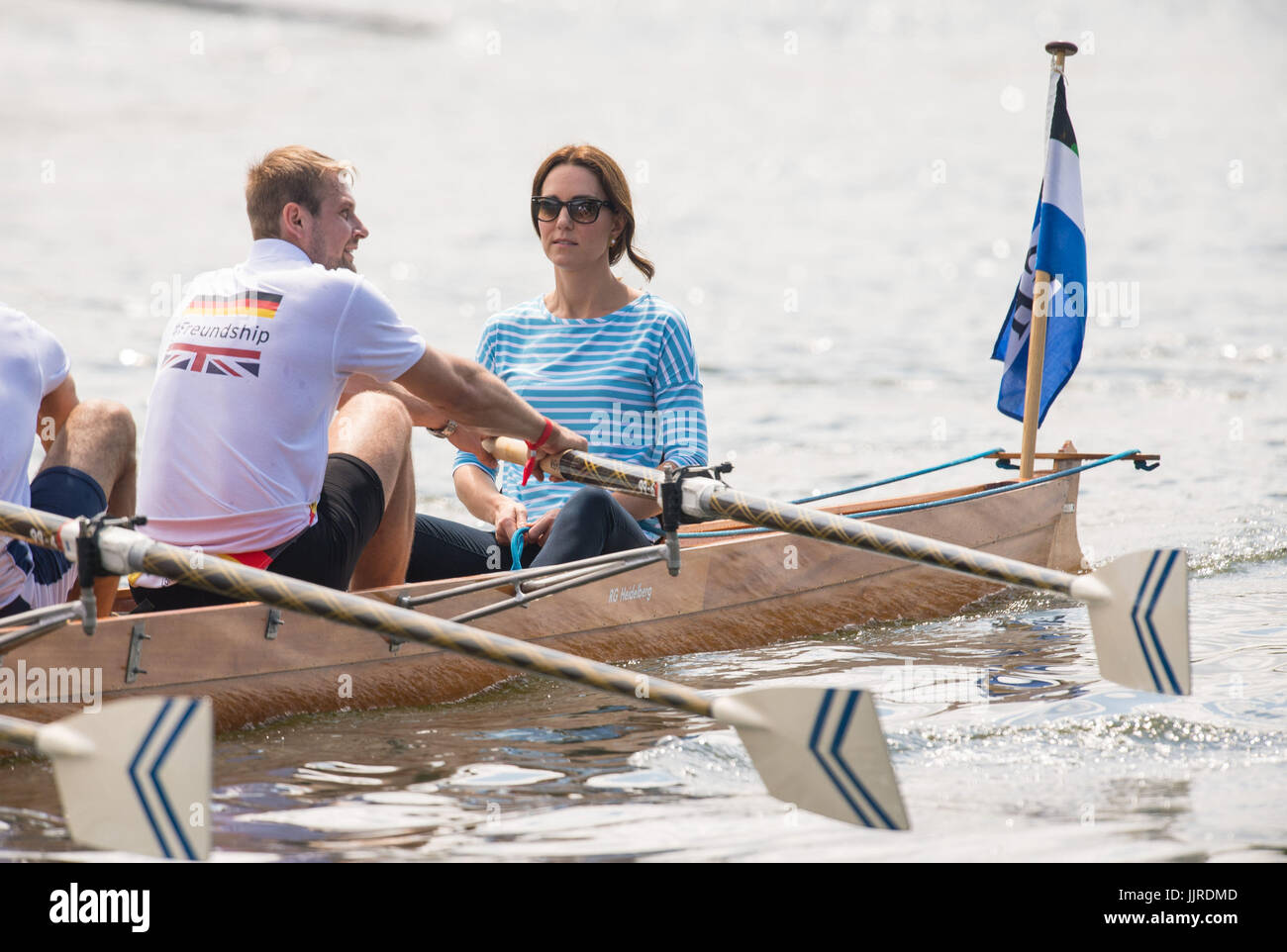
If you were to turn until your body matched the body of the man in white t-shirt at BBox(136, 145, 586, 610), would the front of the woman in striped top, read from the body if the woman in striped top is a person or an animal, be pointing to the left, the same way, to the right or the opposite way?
the opposite way

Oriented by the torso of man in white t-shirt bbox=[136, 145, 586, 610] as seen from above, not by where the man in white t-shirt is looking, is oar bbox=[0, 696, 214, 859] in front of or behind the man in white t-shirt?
behind

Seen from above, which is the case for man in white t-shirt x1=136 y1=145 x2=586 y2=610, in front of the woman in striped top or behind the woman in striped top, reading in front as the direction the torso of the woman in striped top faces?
in front

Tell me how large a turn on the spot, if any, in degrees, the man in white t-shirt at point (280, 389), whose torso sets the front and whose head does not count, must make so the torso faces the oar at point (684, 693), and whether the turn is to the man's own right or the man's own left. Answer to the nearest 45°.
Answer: approximately 90° to the man's own right

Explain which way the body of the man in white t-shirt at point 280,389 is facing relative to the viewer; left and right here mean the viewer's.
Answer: facing away from the viewer and to the right of the viewer

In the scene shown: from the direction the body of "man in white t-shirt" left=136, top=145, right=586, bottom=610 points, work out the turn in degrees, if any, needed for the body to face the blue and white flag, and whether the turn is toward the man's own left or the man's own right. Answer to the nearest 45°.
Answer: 0° — they already face it

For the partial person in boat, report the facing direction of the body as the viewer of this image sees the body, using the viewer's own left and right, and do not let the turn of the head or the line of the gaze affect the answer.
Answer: facing away from the viewer and to the right of the viewer

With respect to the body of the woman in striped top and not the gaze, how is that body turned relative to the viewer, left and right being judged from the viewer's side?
facing the viewer and to the left of the viewer

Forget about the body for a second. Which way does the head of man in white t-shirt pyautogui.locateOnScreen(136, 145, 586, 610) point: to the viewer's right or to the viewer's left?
to the viewer's right

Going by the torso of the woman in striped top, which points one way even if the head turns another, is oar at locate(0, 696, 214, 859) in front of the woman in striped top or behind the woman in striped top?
in front

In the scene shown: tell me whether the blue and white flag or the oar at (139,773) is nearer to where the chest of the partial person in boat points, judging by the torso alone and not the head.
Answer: the blue and white flag

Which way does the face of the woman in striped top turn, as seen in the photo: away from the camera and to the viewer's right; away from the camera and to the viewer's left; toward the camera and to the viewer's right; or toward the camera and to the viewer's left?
toward the camera and to the viewer's left
